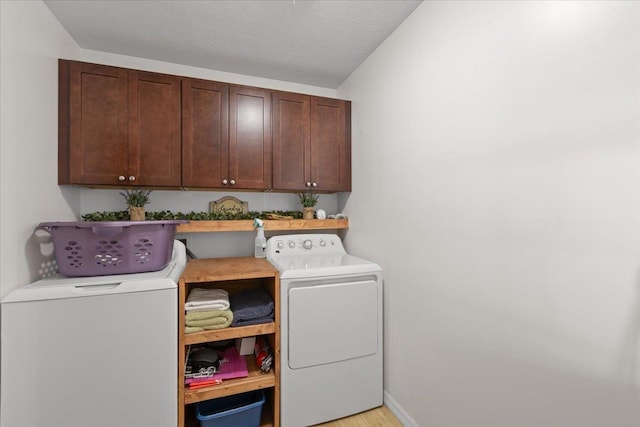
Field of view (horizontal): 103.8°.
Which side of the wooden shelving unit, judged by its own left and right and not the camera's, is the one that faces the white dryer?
left

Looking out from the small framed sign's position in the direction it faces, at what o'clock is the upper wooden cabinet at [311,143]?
The upper wooden cabinet is roughly at 10 o'clock from the small framed sign.

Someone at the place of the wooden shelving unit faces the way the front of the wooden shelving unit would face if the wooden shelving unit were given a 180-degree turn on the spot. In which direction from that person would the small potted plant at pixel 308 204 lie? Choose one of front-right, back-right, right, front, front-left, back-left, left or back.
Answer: front-right

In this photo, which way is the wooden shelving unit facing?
toward the camera

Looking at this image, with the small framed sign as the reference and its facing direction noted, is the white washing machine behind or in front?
in front

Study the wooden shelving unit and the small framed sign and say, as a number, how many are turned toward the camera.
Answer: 2

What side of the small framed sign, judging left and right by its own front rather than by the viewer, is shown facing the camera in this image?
front

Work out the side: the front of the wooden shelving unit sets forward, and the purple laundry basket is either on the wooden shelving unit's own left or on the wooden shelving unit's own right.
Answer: on the wooden shelving unit's own right

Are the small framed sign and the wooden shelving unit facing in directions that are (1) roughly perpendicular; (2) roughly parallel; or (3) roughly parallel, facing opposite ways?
roughly parallel

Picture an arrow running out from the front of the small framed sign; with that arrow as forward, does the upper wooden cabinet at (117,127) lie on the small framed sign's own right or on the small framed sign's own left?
on the small framed sign's own right
